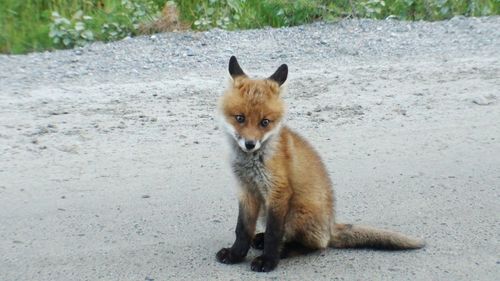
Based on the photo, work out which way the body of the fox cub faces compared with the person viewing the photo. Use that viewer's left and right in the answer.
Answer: facing the viewer and to the left of the viewer
